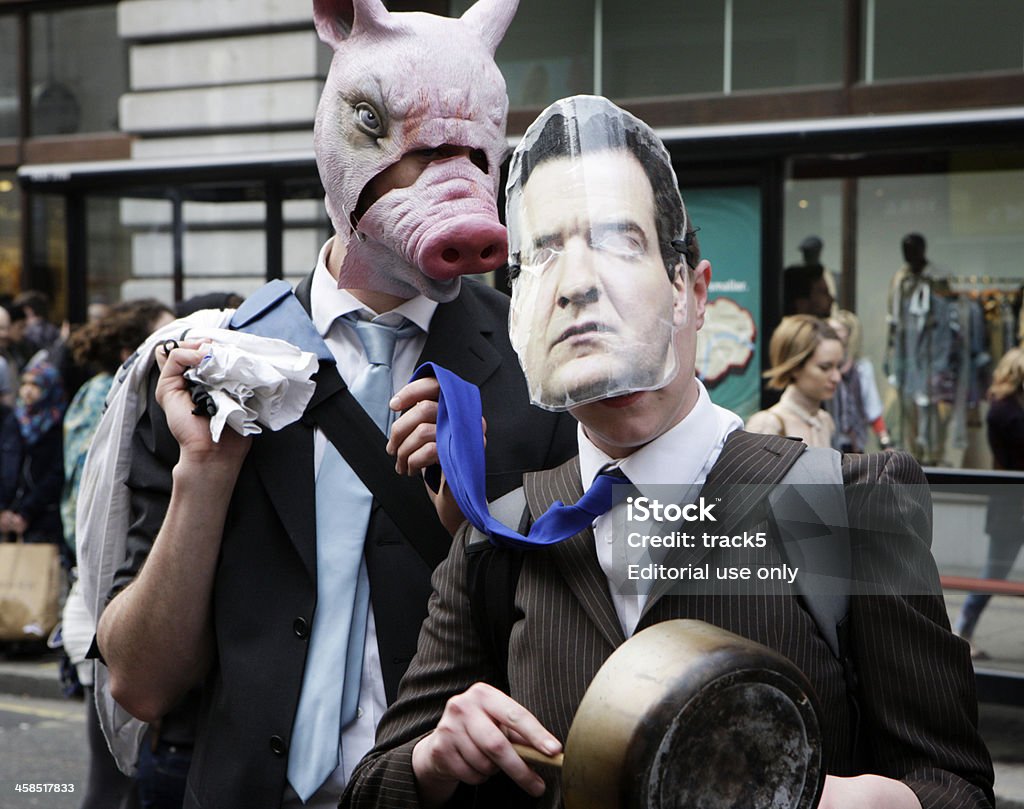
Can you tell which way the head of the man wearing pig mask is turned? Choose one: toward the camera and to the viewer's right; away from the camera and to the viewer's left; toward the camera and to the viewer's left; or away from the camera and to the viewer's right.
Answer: toward the camera and to the viewer's right

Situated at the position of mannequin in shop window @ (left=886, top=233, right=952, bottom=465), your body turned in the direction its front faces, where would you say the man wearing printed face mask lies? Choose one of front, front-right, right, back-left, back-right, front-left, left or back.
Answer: front

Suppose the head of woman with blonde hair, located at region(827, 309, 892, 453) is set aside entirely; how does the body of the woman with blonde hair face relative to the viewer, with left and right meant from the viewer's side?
facing the viewer and to the left of the viewer

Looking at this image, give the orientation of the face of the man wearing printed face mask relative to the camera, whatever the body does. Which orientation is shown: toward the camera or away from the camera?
toward the camera

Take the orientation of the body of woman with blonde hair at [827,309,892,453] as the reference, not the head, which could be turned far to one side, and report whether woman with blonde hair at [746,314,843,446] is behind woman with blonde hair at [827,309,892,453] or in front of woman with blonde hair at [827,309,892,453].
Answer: in front

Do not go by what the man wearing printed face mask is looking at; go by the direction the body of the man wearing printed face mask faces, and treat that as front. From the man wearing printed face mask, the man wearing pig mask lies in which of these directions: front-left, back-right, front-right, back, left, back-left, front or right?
right

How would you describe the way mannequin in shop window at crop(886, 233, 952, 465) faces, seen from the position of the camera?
facing the viewer

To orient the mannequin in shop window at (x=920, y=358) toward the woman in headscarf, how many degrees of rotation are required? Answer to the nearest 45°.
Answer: approximately 90° to its right

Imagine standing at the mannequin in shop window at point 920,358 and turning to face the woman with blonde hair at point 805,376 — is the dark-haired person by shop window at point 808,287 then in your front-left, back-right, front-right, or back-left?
front-right

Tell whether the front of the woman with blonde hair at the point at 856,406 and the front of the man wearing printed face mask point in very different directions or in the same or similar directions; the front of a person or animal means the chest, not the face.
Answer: same or similar directions

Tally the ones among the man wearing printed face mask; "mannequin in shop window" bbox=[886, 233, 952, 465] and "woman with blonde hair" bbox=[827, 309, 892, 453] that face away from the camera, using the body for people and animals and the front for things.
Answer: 0

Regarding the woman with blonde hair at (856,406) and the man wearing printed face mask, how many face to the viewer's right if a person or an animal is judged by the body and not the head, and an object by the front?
0

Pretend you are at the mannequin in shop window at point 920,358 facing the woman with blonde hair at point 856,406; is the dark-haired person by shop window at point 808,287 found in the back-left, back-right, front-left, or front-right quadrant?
front-right

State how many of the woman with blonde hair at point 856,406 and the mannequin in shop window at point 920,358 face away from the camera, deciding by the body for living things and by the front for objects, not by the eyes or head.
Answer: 0
